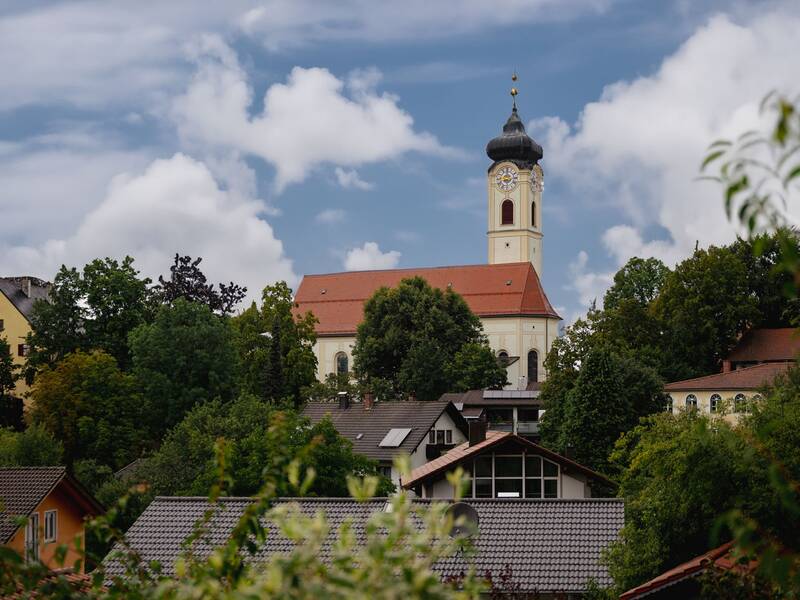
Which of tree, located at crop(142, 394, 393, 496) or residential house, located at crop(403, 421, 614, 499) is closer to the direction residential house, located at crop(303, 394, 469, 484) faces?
the residential house

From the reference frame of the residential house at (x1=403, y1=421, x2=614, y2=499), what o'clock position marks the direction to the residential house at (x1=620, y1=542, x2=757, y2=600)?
the residential house at (x1=620, y1=542, x2=757, y2=600) is roughly at 12 o'clock from the residential house at (x1=403, y1=421, x2=614, y2=499).

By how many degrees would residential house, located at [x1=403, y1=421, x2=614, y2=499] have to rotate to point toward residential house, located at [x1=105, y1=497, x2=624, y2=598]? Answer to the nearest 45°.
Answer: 0° — it already faces it

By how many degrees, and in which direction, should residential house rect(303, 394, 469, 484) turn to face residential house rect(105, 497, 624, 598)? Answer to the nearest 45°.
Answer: approximately 45° to its right

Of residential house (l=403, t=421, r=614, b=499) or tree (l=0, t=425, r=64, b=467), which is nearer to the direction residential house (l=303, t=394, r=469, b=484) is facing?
the residential house

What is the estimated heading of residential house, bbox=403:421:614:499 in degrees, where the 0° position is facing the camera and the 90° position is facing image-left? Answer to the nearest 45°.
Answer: approximately 0°

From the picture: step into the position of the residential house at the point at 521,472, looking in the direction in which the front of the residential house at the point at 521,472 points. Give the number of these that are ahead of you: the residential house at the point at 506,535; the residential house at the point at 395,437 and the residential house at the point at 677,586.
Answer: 2

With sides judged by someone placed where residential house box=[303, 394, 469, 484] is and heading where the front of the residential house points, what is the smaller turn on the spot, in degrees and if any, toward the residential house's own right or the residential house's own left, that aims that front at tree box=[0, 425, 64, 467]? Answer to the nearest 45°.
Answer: approximately 135° to the residential house's own right

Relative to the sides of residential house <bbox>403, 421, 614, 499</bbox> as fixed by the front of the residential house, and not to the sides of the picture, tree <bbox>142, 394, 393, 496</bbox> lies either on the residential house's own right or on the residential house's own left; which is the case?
on the residential house's own right

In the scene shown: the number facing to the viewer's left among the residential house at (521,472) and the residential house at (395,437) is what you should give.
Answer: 0

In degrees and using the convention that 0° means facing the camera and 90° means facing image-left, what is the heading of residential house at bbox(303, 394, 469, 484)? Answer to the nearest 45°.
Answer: approximately 315°
